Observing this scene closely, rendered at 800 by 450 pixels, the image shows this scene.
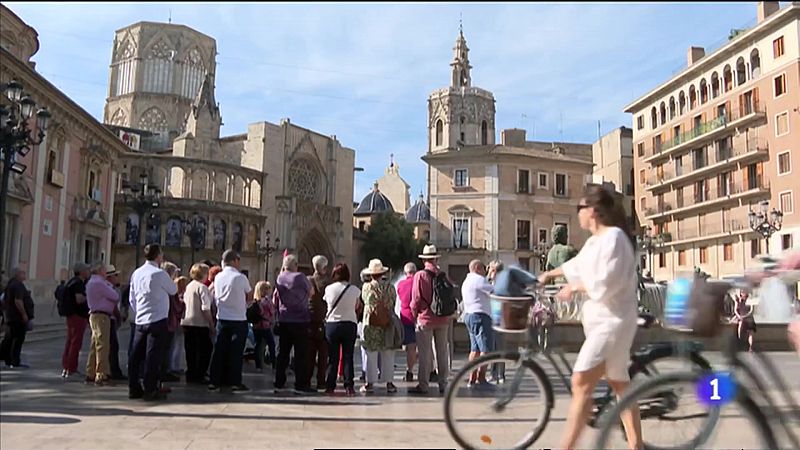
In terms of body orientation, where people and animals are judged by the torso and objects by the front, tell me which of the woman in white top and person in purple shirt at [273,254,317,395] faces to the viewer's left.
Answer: the woman in white top and shorts

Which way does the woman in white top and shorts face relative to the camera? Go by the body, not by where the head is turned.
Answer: to the viewer's left

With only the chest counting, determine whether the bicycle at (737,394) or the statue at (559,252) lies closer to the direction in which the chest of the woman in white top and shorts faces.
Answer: the statue

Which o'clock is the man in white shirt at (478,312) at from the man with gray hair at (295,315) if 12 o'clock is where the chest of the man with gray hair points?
The man in white shirt is roughly at 3 o'clock from the man with gray hair.

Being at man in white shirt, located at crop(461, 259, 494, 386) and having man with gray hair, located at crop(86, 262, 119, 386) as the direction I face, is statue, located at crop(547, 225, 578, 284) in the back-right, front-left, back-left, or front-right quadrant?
back-right

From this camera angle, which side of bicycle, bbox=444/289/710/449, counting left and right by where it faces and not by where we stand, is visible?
left

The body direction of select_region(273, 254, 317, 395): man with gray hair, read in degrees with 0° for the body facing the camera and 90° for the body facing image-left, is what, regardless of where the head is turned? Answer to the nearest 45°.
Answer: approximately 180°

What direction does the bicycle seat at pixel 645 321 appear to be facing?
to the viewer's left

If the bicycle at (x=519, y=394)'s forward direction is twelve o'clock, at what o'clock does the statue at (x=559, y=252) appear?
The statue is roughly at 3 o'clock from the bicycle.

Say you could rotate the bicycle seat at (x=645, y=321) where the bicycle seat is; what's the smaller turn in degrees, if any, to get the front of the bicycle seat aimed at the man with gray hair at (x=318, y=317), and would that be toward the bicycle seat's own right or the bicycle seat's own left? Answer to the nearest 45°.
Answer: approximately 45° to the bicycle seat's own right

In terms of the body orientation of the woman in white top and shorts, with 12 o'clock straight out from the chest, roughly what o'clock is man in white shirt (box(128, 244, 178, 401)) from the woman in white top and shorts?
The man in white shirt is roughly at 1 o'clock from the woman in white top and shorts.
